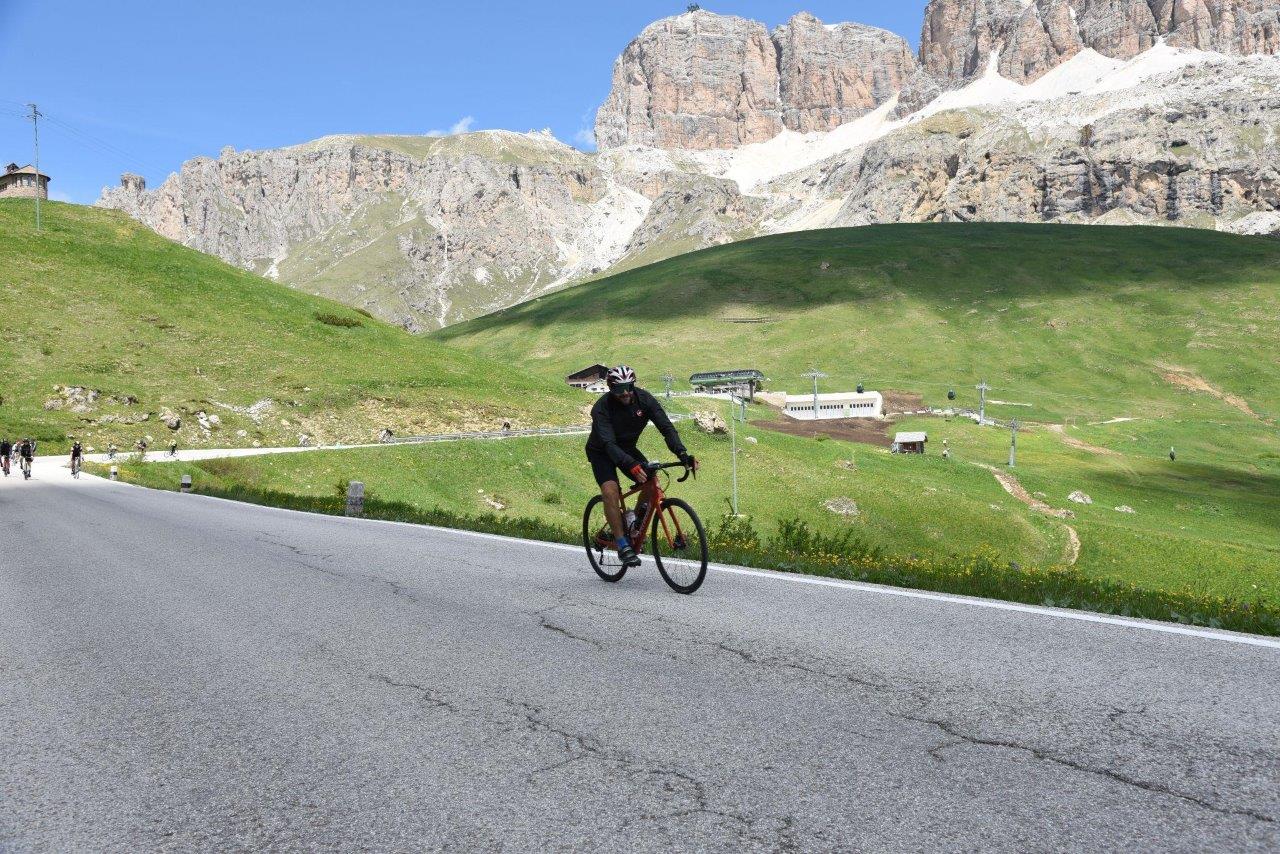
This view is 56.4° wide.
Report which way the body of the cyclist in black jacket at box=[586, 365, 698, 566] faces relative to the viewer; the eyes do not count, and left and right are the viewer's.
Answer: facing the viewer and to the right of the viewer

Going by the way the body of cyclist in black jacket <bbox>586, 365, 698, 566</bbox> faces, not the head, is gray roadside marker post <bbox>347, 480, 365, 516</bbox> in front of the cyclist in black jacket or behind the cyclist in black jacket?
behind

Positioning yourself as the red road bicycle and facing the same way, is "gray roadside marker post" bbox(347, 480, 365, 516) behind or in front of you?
behind

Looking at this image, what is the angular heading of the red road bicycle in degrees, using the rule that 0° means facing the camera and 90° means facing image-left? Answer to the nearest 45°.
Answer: approximately 315°
